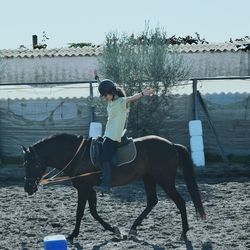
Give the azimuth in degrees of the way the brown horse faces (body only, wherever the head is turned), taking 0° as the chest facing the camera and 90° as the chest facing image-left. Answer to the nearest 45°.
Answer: approximately 90°

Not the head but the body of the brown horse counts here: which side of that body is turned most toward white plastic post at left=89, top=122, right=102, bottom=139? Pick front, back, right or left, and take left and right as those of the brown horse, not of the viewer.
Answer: right

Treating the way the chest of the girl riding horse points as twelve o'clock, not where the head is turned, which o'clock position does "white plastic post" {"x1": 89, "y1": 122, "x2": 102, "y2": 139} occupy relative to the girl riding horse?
The white plastic post is roughly at 3 o'clock from the girl riding horse.

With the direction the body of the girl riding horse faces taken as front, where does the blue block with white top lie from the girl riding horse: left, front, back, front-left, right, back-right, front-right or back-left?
left

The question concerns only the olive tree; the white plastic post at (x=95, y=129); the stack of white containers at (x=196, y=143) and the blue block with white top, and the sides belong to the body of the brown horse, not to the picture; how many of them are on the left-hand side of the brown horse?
1

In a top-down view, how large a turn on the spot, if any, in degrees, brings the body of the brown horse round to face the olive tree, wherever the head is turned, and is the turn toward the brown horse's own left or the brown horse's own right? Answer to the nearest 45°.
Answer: approximately 90° to the brown horse's own right

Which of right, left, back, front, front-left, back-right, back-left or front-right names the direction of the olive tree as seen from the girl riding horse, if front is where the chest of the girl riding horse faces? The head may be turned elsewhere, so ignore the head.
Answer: right

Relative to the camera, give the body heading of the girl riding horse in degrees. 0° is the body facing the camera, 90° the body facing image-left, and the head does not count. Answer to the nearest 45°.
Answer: approximately 90°

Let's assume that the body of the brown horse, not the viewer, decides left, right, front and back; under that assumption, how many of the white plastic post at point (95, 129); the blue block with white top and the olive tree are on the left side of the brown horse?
1

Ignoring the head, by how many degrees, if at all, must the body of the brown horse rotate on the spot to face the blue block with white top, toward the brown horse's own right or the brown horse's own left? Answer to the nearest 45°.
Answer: approximately 90° to the brown horse's own left
